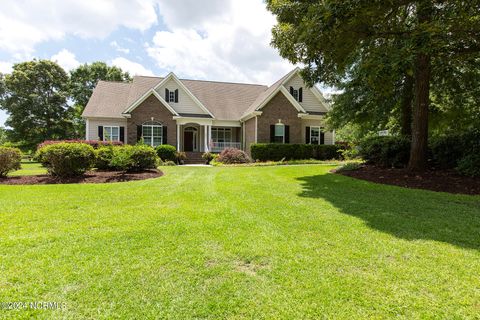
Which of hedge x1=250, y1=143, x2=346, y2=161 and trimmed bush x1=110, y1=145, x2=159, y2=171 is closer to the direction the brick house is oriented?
the trimmed bush

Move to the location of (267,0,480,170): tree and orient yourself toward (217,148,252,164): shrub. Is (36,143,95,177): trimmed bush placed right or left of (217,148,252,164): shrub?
left

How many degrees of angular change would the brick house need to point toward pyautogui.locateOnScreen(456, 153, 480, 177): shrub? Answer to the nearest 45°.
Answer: approximately 45° to its left

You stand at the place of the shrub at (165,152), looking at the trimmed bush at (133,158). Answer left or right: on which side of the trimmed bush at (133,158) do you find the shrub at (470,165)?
left

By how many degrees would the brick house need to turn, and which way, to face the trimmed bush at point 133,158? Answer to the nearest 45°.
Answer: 0° — it already faces it

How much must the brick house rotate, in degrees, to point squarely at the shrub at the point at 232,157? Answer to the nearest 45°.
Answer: approximately 45° to its left

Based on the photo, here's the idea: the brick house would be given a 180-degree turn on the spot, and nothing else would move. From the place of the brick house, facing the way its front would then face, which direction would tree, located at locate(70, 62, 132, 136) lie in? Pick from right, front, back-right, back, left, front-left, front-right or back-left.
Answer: front-left

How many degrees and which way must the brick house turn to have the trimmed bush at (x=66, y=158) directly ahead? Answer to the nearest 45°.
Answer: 0° — it already faces it

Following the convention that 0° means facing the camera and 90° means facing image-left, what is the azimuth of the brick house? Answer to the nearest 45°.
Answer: approximately 0°

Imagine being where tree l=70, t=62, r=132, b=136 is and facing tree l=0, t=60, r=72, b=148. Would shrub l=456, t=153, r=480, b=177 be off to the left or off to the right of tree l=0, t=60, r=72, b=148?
left

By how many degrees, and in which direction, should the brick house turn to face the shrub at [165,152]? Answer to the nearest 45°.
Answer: approximately 45° to its right

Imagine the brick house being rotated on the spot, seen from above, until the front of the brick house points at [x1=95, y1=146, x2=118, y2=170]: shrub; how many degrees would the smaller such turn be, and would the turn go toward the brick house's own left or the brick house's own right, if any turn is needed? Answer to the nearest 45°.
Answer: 0° — it already faces it

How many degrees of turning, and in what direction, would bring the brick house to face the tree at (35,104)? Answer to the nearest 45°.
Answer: approximately 135° to its right
